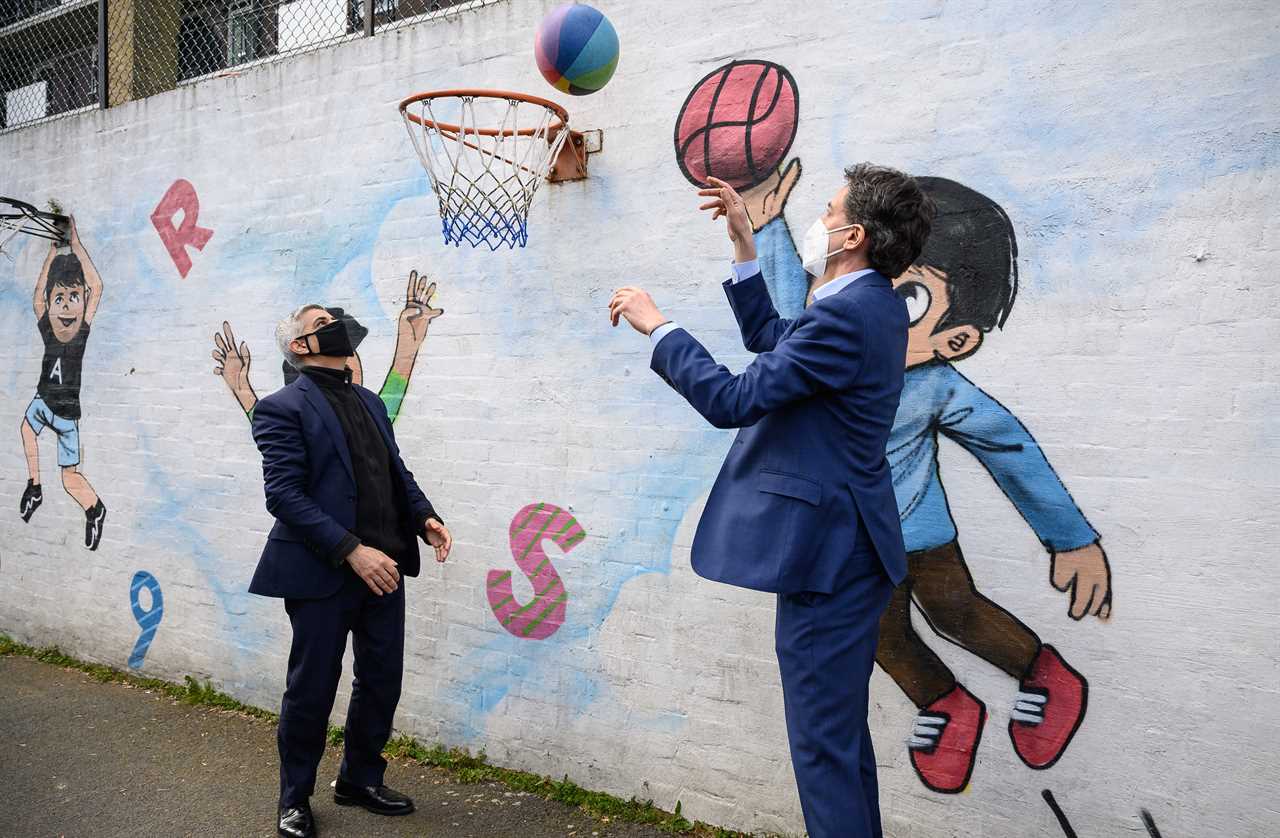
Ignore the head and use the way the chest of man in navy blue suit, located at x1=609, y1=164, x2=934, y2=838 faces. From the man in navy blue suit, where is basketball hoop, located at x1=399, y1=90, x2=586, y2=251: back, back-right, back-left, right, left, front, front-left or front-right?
front-right

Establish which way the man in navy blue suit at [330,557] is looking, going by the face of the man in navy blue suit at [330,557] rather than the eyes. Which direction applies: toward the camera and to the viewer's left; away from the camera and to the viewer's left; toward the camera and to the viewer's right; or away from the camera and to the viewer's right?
toward the camera and to the viewer's right

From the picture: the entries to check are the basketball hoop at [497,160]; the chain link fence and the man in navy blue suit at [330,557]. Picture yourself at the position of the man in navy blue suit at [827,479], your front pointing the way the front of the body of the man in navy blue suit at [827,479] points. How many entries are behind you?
0

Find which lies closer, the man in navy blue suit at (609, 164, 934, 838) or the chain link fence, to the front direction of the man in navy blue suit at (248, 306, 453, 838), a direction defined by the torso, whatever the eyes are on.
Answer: the man in navy blue suit

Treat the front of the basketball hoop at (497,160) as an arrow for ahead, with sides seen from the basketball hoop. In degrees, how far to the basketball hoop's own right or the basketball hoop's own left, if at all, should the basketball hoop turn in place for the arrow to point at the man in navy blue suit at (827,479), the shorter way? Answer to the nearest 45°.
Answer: approximately 90° to the basketball hoop's own left

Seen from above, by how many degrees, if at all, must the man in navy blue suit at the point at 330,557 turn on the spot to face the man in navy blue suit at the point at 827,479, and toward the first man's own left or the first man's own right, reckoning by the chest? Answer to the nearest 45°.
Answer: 0° — they already face them

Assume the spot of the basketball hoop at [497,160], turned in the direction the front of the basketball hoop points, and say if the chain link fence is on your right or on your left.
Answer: on your right

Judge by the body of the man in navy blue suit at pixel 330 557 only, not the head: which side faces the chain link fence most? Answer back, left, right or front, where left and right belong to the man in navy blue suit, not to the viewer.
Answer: back

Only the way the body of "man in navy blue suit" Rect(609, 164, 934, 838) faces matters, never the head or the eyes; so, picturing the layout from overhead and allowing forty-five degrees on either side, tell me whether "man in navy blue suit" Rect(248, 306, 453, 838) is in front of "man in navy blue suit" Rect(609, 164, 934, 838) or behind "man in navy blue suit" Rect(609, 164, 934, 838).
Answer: in front

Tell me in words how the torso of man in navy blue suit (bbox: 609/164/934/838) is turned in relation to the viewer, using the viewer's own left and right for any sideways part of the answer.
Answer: facing to the left of the viewer
